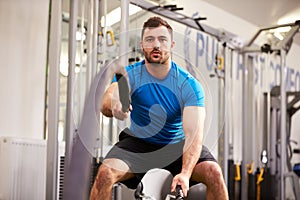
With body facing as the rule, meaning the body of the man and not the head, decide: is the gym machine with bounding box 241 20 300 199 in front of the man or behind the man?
behind

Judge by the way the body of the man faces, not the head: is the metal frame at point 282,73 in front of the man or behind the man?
behind

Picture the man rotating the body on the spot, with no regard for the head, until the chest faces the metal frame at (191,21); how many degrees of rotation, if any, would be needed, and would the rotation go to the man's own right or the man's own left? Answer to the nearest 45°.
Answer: approximately 180°

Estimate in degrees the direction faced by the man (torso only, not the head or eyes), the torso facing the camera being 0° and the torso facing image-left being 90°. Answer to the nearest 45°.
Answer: approximately 0°
